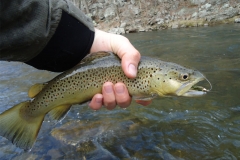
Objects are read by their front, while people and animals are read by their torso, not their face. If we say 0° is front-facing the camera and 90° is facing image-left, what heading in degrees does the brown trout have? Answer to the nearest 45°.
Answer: approximately 270°

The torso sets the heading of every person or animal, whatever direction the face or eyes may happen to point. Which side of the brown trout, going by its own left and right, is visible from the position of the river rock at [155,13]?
left
